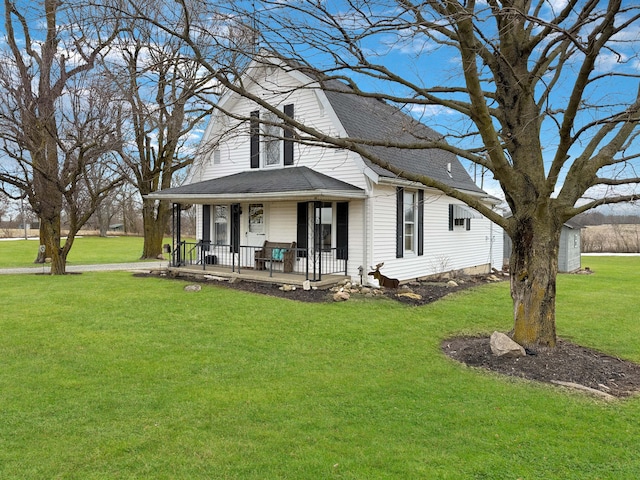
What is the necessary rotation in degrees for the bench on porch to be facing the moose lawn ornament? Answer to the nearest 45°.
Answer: approximately 90° to its left

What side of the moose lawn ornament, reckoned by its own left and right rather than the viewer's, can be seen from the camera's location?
left

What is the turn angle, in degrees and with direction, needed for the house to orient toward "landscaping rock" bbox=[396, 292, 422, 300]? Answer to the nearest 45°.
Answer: approximately 90° to its left

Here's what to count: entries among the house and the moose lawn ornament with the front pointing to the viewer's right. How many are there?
0

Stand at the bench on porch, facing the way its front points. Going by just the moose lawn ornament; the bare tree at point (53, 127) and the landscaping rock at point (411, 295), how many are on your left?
2

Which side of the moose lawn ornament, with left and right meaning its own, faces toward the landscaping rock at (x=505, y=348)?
left

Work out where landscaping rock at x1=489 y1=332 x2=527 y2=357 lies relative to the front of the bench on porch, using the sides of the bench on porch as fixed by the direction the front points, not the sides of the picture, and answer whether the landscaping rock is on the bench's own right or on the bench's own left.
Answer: on the bench's own left

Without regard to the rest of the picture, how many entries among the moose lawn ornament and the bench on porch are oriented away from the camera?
0

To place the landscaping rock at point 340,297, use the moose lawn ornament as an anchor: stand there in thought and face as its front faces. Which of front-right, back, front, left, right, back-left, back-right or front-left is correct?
front-left

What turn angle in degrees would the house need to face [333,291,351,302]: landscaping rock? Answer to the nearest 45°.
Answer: approximately 45° to its left

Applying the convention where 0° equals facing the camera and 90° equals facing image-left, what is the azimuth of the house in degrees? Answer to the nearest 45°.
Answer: approximately 45°
